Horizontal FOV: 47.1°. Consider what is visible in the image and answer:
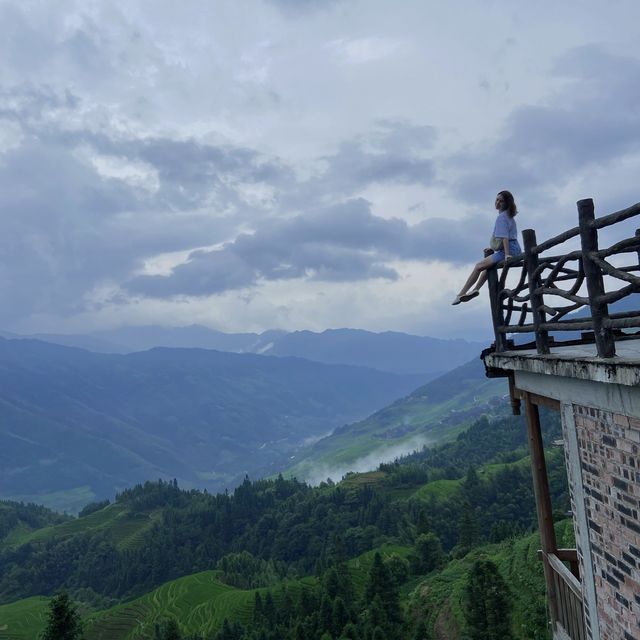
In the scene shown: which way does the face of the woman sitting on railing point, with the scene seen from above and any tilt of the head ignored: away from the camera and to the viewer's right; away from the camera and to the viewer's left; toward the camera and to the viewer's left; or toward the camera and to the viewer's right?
toward the camera and to the viewer's left

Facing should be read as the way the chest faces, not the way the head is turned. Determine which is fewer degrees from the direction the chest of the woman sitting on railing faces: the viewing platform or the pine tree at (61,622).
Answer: the pine tree

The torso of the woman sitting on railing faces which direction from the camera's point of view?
to the viewer's left

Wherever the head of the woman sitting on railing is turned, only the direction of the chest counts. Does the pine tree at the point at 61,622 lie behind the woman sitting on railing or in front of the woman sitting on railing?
in front
